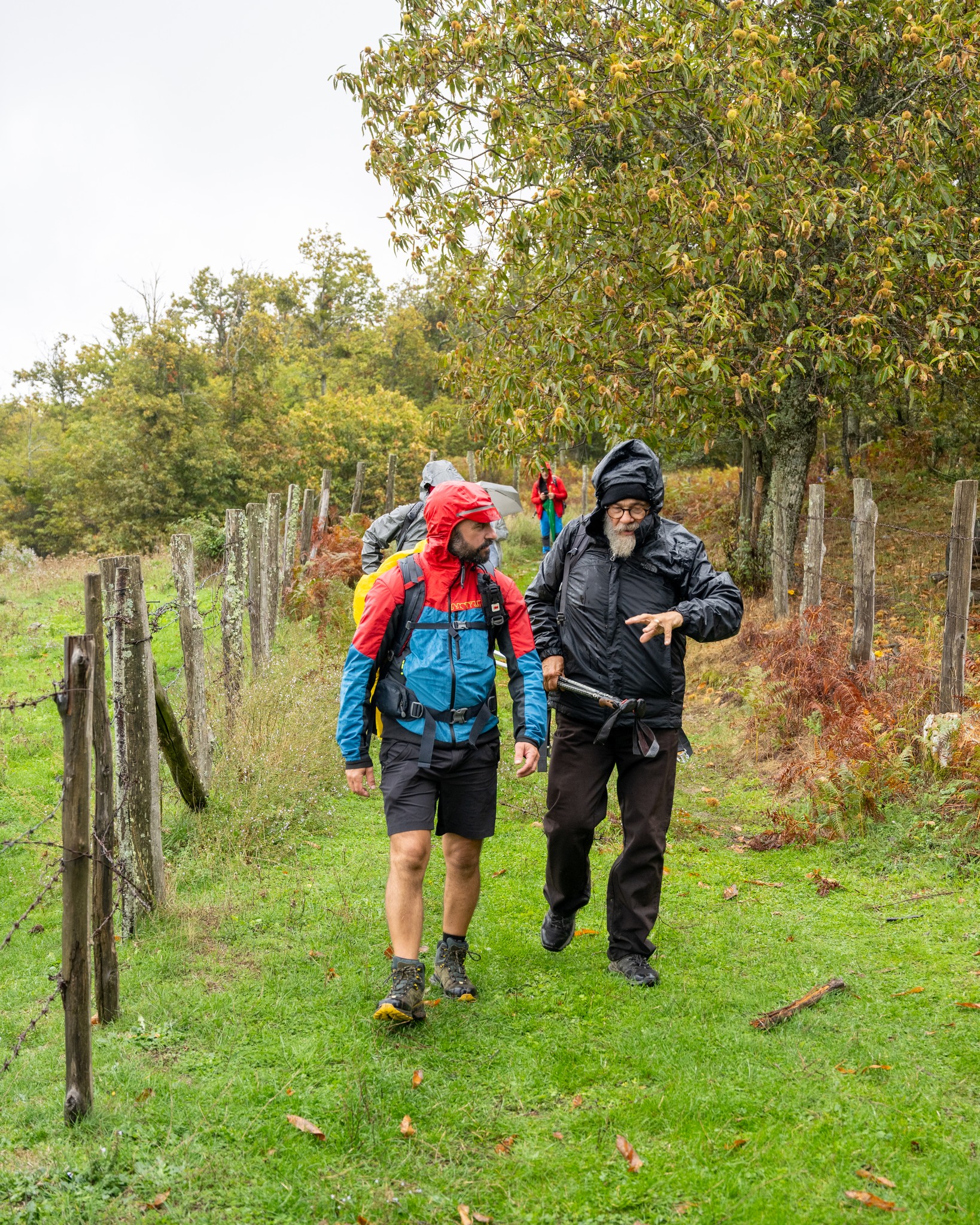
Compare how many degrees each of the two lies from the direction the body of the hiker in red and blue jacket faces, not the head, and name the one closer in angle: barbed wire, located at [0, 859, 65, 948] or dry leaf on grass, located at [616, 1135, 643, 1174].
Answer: the dry leaf on grass

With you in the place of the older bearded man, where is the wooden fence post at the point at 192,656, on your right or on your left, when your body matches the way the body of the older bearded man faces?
on your right

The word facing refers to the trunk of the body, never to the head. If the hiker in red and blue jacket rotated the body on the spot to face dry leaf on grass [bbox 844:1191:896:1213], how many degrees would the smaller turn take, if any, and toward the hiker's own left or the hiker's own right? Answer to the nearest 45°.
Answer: approximately 45° to the hiker's own left

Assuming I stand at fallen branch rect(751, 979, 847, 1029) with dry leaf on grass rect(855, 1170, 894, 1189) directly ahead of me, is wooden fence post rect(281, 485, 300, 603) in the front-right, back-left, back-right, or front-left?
back-right

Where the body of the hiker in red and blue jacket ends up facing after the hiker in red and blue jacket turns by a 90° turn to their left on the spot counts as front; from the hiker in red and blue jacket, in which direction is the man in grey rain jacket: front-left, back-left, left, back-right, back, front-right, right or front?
left

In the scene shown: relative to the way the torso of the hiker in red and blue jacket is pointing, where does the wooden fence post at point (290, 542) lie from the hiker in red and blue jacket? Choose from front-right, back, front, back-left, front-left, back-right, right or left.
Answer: back

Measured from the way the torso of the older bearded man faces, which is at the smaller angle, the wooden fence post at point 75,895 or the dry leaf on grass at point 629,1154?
the dry leaf on grass

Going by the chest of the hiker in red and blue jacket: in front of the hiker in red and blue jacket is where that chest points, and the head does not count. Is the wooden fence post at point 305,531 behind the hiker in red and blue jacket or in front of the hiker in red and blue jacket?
behind

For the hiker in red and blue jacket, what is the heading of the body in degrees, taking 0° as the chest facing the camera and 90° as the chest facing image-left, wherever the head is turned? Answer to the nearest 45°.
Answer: approximately 0°

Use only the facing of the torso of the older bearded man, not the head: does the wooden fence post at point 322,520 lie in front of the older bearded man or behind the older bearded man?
behind

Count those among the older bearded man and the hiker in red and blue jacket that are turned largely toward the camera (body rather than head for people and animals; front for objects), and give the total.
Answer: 2
